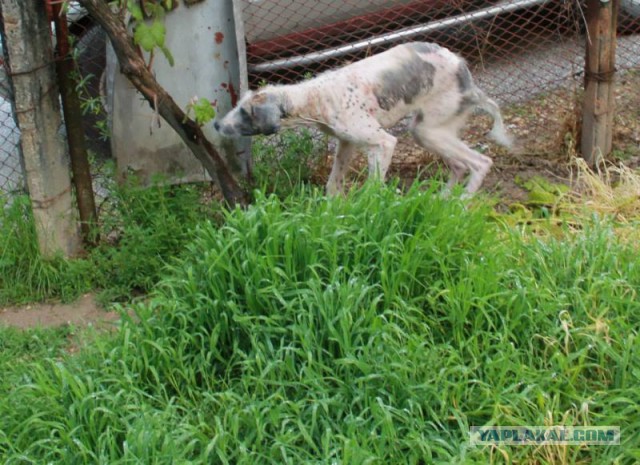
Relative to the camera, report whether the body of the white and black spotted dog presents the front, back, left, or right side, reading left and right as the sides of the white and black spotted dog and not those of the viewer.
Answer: left

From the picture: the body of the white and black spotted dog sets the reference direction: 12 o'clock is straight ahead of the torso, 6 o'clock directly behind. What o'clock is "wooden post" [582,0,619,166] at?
The wooden post is roughly at 5 o'clock from the white and black spotted dog.

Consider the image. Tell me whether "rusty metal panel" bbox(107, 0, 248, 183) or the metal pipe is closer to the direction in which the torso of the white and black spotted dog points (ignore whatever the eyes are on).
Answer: the rusty metal panel

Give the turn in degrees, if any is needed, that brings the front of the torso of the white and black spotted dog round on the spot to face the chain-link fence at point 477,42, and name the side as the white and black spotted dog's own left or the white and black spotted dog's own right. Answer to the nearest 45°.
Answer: approximately 135° to the white and black spotted dog's own right

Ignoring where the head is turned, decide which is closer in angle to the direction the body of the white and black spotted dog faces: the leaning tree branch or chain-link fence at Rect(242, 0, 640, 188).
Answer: the leaning tree branch

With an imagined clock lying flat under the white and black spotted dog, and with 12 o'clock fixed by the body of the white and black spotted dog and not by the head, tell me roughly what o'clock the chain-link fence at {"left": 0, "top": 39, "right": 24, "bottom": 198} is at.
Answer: The chain-link fence is roughly at 1 o'clock from the white and black spotted dog.

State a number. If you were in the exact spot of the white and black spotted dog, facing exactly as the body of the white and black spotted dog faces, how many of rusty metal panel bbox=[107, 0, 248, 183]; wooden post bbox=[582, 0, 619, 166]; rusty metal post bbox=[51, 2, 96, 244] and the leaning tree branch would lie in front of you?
3

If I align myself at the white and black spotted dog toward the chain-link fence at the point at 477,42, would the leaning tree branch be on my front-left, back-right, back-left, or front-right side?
back-left

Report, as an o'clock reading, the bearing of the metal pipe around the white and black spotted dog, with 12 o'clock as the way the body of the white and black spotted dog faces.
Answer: The metal pipe is roughly at 3 o'clock from the white and black spotted dog.
